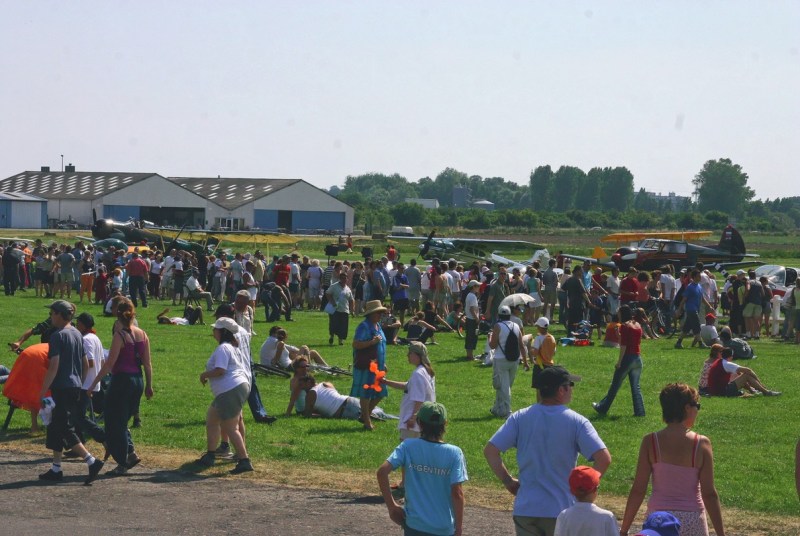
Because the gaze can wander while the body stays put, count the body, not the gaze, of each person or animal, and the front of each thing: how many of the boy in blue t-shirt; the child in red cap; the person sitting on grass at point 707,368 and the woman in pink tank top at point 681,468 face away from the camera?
3

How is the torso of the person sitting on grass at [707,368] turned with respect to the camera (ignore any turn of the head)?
to the viewer's right

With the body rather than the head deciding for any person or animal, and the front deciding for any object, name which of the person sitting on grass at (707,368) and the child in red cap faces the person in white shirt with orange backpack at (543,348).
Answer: the child in red cap

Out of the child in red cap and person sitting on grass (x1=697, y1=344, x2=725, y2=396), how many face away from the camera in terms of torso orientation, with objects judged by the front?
1

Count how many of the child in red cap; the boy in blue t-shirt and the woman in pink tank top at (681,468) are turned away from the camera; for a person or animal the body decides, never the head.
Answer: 3

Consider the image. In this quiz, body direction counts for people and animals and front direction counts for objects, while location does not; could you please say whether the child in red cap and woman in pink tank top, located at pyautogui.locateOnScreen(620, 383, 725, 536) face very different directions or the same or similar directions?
same or similar directions

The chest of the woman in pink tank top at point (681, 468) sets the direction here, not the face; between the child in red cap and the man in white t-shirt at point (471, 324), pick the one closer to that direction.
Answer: the man in white t-shirt

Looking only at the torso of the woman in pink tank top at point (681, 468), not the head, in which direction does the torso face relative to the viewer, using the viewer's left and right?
facing away from the viewer

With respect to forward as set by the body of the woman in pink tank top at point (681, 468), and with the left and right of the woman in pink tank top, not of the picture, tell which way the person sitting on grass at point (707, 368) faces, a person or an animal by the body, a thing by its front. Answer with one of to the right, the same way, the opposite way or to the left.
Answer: to the right

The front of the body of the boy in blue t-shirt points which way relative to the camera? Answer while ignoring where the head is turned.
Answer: away from the camera

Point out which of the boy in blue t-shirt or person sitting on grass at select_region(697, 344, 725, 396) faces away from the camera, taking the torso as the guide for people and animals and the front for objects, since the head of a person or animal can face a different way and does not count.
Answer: the boy in blue t-shirt

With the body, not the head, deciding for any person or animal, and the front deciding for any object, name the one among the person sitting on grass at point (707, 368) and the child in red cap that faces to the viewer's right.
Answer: the person sitting on grass

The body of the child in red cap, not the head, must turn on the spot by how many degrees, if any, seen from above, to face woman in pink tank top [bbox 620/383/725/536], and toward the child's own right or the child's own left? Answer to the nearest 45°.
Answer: approximately 45° to the child's own right

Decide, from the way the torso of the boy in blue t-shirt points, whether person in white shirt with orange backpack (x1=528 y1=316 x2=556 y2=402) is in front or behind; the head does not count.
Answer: in front

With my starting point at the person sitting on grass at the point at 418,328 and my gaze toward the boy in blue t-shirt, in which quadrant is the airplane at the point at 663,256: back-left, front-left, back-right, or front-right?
back-left

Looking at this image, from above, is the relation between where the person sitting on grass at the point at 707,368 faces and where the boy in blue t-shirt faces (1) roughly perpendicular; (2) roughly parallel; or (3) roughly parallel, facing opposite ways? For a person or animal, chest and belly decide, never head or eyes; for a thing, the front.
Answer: roughly perpendicular

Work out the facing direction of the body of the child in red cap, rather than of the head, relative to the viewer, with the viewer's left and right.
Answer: facing away from the viewer
